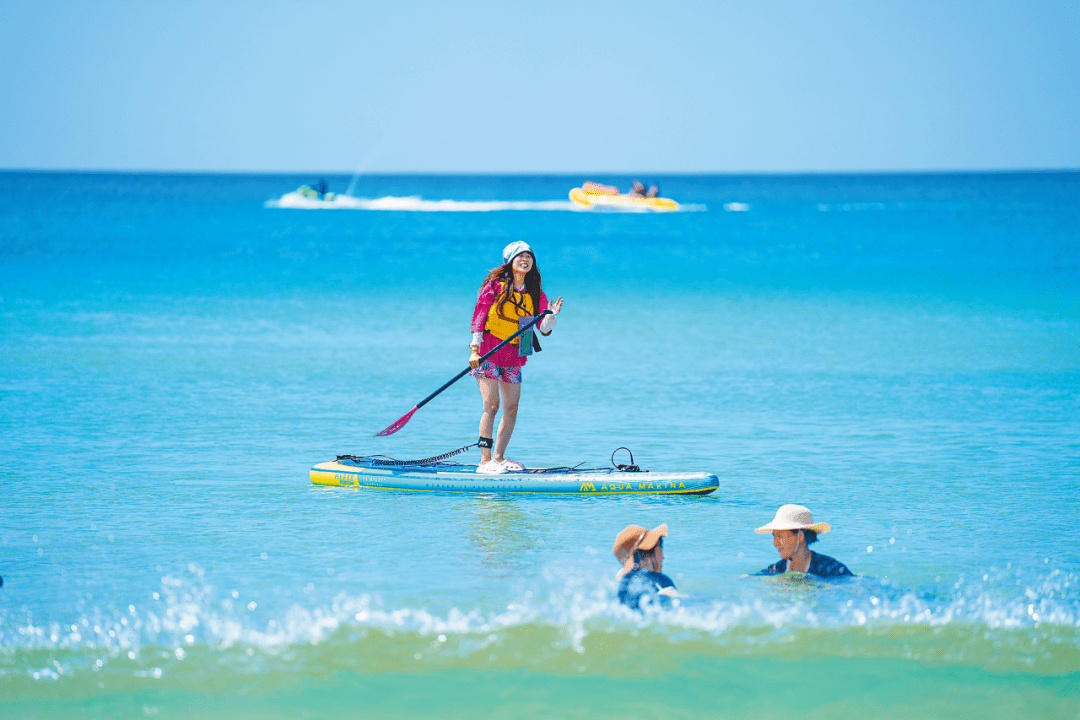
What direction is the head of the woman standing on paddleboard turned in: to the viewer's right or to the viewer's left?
to the viewer's right

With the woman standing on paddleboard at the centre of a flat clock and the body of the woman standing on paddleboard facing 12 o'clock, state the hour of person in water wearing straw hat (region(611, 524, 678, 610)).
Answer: The person in water wearing straw hat is roughly at 1 o'clock from the woman standing on paddleboard.

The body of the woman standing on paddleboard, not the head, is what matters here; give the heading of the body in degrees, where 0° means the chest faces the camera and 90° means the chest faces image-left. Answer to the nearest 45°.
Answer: approximately 315°
